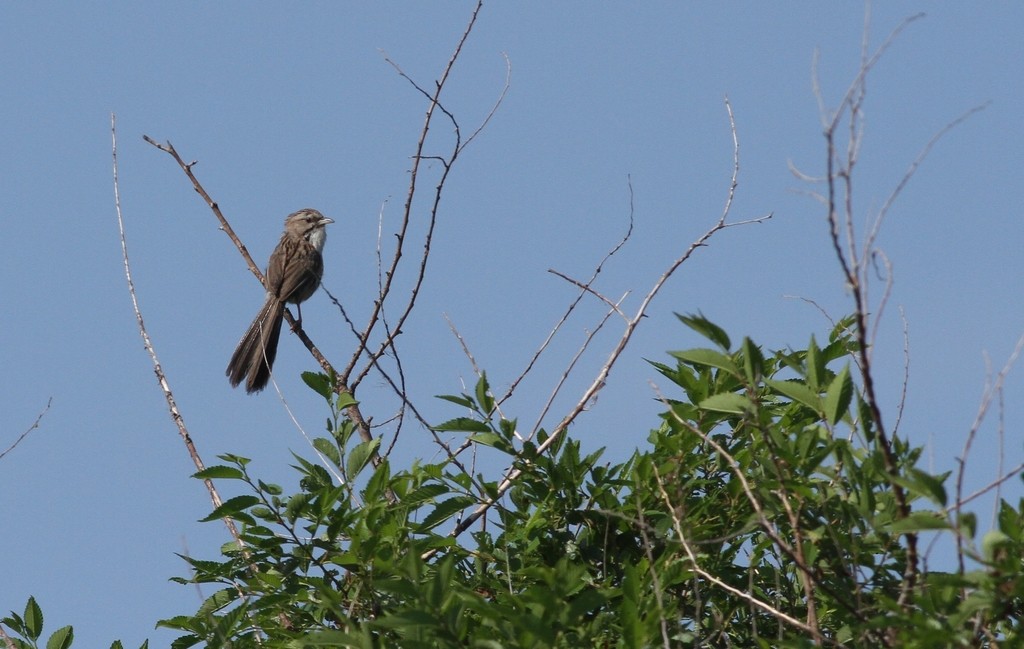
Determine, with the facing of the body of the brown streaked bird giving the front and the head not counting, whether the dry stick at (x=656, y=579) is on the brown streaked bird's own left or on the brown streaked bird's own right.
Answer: on the brown streaked bird's own right

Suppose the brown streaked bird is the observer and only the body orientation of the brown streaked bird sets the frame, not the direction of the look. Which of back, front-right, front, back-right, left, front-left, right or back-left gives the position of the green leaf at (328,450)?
back-right

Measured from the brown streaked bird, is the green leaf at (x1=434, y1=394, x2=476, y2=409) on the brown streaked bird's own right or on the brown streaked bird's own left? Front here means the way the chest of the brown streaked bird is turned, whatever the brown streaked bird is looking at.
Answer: on the brown streaked bird's own right

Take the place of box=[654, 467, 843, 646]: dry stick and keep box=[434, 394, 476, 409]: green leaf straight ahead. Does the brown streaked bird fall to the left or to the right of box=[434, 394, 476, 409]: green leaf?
right

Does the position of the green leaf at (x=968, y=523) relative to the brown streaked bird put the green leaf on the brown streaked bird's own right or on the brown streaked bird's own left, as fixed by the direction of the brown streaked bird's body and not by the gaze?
on the brown streaked bird's own right

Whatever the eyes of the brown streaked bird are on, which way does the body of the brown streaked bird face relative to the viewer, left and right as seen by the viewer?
facing away from the viewer and to the right of the viewer

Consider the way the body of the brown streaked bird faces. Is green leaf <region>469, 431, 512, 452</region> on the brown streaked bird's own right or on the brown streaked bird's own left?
on the brown streaked bird's own right

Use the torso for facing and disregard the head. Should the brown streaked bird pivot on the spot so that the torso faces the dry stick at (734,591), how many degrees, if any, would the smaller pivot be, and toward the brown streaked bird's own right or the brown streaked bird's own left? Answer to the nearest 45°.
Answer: approximately 135° to the brown streaked bird's own right
